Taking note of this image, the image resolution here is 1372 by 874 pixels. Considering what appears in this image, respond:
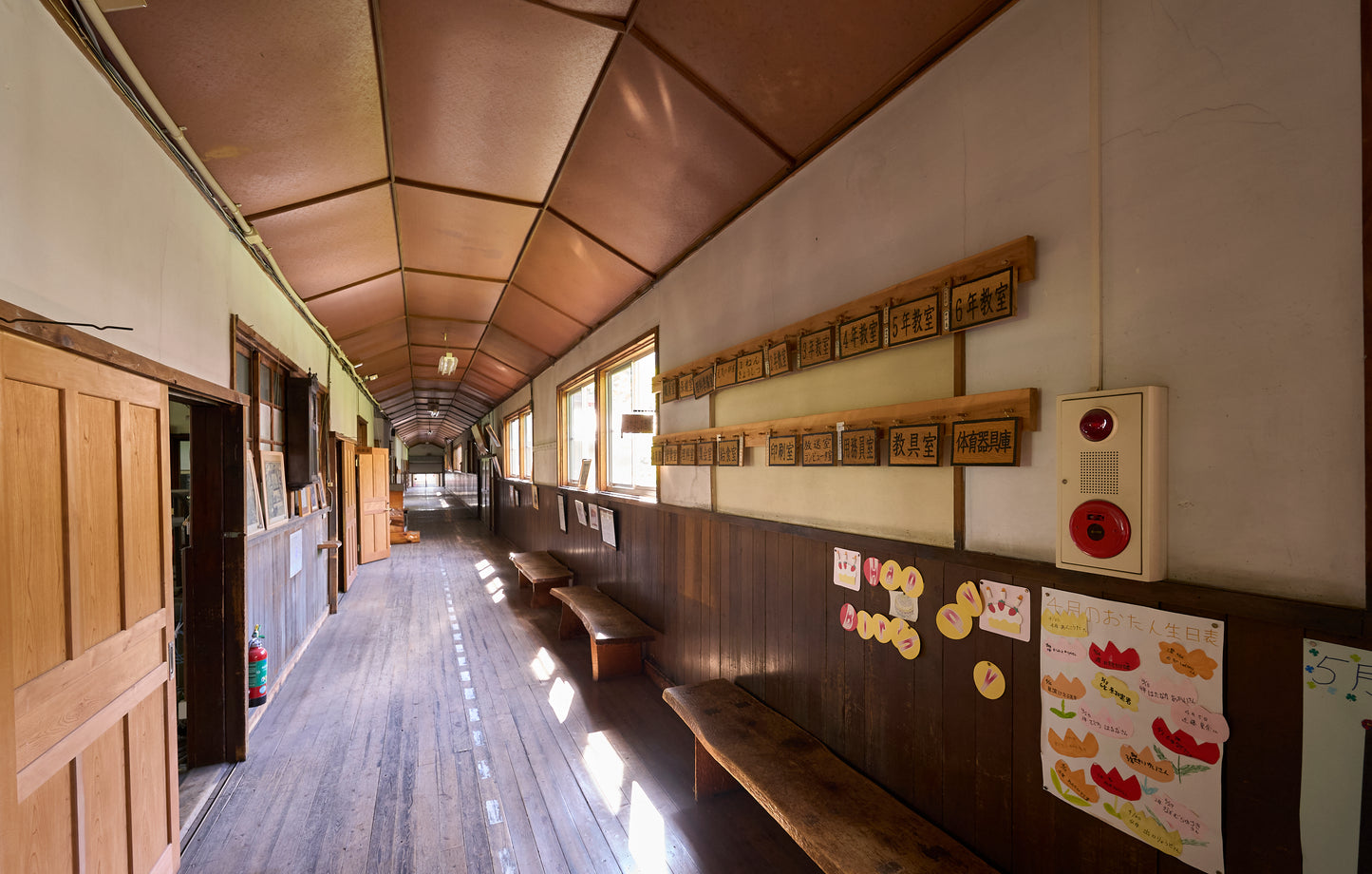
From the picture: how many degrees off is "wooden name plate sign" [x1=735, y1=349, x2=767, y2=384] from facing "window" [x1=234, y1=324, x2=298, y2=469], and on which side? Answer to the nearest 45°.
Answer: approximately 45° to its right

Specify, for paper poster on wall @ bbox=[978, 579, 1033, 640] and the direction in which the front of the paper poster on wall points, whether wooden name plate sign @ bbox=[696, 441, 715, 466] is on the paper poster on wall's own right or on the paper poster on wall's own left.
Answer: on the paper poster on wall's own right

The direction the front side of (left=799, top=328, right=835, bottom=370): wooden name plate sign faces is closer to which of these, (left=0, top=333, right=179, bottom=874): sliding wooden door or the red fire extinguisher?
the sliding wooden door

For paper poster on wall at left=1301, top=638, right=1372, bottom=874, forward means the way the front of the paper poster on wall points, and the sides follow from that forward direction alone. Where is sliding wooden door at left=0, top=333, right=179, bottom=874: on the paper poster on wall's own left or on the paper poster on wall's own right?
on the paper poster on wall's own right

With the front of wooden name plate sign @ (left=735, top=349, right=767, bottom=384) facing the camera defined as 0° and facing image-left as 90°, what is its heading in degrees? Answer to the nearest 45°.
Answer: approximately 45°

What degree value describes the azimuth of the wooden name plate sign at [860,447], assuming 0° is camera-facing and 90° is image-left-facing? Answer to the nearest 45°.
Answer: approximately 45°

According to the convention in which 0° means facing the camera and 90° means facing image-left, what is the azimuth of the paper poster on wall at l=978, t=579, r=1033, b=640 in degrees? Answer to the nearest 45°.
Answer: approximately 45°
